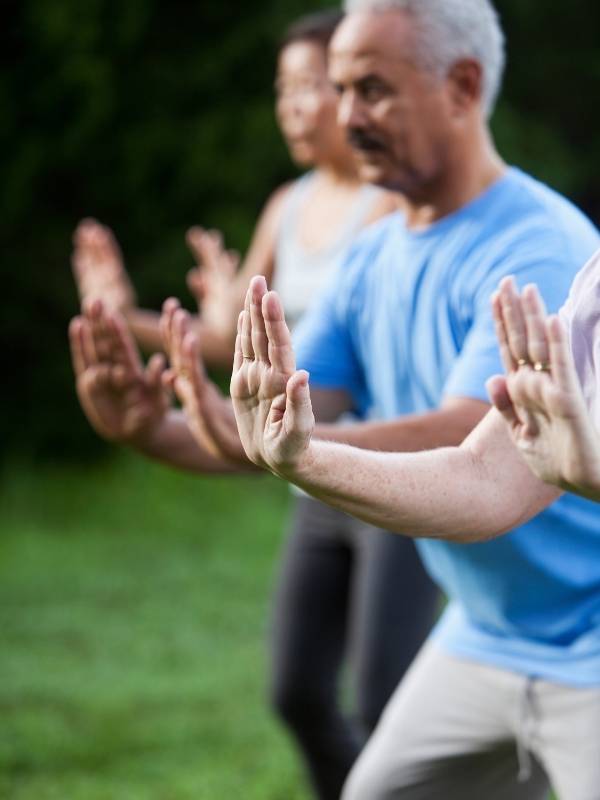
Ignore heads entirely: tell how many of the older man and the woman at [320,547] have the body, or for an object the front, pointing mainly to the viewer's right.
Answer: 0

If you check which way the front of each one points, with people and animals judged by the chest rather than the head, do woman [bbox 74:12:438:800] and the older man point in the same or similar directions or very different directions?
same or similar directions

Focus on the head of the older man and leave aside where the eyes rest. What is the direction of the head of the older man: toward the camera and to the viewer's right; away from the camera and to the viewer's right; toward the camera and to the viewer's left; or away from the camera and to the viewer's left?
toward the camera and to the viewer's left

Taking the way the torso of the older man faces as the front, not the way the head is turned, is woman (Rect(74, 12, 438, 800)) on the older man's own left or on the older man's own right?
on the older man's own right

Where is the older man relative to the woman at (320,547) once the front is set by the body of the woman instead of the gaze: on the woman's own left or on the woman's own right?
on the woman's own left

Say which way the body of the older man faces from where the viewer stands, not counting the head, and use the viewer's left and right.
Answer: facing the viewer and to the left of the viewer
